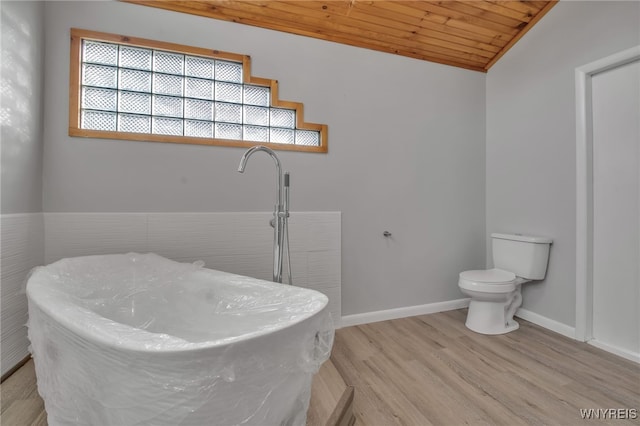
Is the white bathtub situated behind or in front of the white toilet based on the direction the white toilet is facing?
in front

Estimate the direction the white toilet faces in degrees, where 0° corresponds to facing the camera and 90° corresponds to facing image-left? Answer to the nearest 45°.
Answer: approximately 45°
